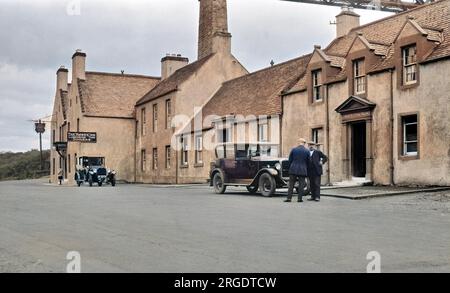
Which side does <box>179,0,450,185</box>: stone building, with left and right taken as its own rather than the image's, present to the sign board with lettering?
right

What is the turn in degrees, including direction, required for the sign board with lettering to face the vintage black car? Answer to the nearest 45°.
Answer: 0° — it already faces it

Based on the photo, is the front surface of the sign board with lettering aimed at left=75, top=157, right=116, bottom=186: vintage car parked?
yes

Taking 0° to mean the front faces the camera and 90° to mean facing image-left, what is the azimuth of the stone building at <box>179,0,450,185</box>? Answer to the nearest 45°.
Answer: approximately 45°

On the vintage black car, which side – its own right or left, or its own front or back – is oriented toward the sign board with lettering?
back

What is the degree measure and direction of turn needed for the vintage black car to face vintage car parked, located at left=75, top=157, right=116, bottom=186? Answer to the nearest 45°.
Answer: approximately 180°

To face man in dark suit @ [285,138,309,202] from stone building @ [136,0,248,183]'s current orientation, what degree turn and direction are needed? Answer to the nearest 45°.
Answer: approximately 45° to its left

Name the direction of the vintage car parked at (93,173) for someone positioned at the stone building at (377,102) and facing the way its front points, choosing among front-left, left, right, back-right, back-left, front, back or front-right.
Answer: right

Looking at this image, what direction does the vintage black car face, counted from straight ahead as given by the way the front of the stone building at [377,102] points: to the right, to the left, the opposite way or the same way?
to the left

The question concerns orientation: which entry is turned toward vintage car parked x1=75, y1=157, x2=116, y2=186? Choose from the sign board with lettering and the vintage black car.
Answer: the sign board with lettering
